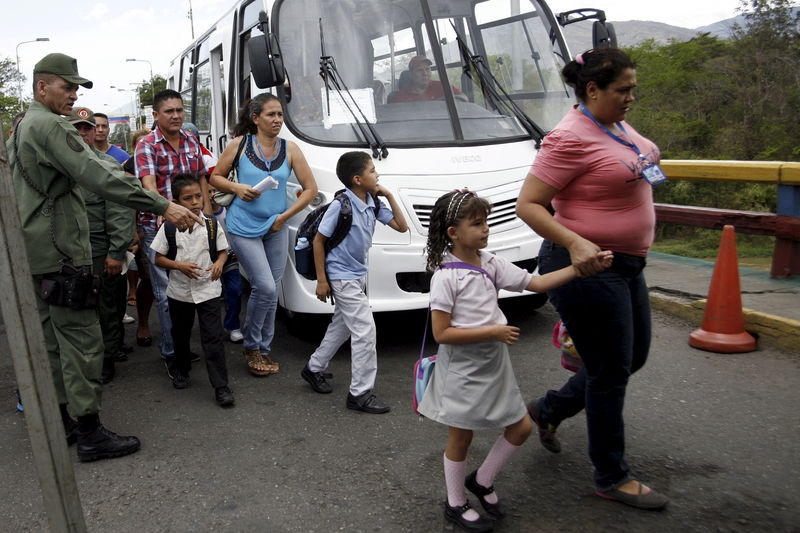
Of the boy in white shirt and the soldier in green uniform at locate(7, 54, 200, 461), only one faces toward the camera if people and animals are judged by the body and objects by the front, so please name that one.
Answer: the boy in white shirt

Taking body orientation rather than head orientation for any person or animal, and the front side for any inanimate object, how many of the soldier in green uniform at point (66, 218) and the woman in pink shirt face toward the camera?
0

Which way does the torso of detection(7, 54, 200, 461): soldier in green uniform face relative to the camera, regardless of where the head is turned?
to the viewer's right

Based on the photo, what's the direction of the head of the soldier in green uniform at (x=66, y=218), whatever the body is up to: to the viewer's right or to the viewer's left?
to the viewer's right

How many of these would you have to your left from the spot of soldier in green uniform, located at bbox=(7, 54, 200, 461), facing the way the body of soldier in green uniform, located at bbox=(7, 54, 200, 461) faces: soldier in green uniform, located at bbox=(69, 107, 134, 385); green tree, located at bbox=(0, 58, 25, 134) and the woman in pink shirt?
2

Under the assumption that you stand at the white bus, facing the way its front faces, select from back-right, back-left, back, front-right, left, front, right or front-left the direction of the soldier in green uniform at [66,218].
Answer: right

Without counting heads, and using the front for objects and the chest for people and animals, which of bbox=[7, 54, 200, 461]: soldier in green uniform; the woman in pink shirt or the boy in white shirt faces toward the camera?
the boy in white shirt

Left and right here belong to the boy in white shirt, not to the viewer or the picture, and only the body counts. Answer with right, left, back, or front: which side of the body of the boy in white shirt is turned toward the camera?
front

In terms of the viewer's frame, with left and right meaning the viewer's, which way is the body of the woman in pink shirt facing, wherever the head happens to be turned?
facing to the right of the viewer

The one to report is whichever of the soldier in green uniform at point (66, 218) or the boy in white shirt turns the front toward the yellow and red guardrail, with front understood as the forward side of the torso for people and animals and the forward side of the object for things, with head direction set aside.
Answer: the soldier in green uniform

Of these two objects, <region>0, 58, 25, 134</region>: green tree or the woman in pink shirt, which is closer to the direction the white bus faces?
the woman in pink shirt

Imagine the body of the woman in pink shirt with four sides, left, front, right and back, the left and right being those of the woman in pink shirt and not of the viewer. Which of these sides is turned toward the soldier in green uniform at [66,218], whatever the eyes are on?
back

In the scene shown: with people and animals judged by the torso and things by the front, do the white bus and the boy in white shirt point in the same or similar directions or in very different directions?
same or similar directions
